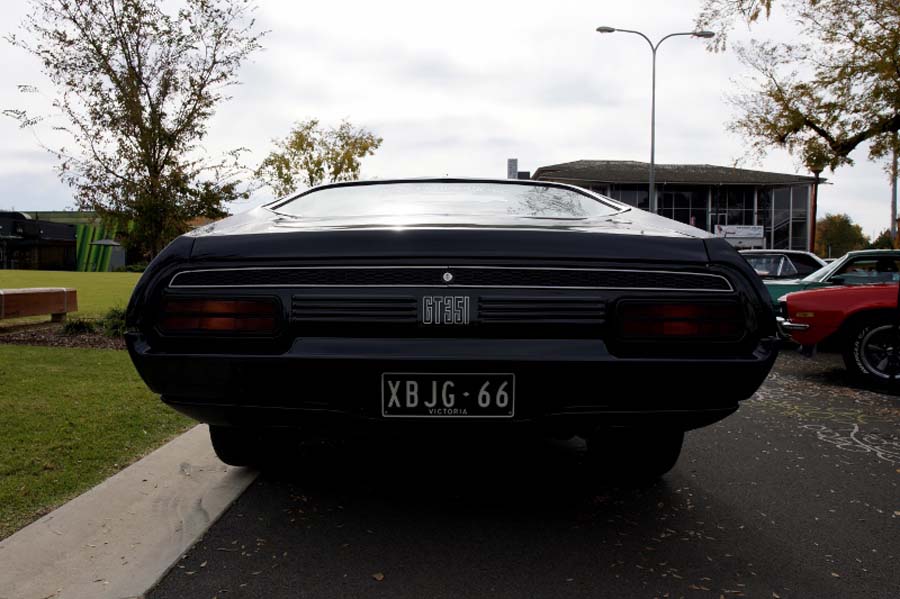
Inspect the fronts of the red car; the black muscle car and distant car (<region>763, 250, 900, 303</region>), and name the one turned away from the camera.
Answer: the black muscle car

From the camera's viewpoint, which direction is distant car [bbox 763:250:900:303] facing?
to the viewer's left

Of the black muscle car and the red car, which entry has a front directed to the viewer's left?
the red car

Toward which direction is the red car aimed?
to the viewer's left

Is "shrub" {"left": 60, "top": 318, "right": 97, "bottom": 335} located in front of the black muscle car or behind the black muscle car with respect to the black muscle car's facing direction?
in front

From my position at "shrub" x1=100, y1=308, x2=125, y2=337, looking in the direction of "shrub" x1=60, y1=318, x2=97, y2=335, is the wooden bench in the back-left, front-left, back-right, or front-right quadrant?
front-right

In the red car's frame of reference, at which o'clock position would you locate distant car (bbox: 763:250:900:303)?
The distant car is roughly at 3 o'clock from the red car.

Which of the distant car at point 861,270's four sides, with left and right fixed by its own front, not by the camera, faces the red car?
left

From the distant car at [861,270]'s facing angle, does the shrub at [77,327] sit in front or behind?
in front

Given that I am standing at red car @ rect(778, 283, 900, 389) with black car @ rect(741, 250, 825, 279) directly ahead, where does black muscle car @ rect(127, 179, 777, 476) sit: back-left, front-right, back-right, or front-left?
back-left

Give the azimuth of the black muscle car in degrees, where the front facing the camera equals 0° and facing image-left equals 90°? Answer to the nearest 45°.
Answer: approximately 180°

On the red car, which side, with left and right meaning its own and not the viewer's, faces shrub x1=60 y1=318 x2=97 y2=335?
front

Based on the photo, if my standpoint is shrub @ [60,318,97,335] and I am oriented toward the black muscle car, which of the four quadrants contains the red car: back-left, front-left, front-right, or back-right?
front-left

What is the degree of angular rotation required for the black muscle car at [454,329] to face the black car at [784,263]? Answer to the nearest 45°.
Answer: approximately 45° to its right

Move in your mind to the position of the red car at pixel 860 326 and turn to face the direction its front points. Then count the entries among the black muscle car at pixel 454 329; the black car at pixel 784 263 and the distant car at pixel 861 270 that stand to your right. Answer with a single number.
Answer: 2

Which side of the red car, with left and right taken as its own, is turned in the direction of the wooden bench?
front

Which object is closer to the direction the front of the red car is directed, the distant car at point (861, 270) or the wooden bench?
the wooden bench
